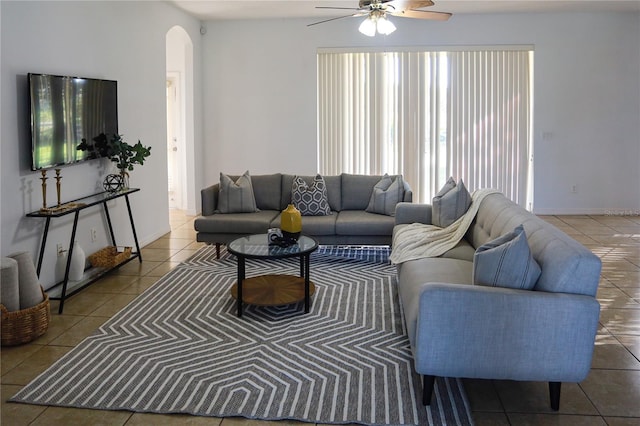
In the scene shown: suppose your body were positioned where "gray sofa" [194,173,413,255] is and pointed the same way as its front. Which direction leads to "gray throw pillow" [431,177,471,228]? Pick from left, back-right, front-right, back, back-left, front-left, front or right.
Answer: front-left

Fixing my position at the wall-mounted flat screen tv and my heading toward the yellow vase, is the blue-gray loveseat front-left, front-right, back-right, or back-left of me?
front-right

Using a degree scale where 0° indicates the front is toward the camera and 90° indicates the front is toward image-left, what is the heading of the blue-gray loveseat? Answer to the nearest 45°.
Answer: approximately 90°

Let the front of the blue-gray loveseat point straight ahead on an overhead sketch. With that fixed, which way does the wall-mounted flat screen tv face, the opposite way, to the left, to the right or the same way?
the opposite way

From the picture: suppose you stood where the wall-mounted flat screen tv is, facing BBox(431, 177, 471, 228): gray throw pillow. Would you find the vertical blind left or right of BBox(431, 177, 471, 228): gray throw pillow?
left

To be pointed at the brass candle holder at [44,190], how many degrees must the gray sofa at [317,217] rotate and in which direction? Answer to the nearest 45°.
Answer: approximately 45° to its right

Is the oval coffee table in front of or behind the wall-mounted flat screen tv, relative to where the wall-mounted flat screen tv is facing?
in front

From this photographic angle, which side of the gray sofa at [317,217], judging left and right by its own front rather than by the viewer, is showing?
front

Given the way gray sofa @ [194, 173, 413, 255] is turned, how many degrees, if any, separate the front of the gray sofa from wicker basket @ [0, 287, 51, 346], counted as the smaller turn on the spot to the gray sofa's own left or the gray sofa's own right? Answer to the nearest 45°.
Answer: approximately 45° to the gray sofa's own right

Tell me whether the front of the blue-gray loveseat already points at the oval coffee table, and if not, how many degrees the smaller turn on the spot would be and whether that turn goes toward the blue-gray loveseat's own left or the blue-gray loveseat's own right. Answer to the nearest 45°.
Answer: approximately 45° to the blue-gray loveseat's own right
